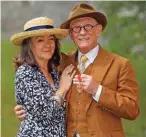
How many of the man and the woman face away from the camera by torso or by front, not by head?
0

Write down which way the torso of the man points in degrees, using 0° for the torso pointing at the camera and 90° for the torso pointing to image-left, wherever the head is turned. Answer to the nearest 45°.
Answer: approximately 45°
